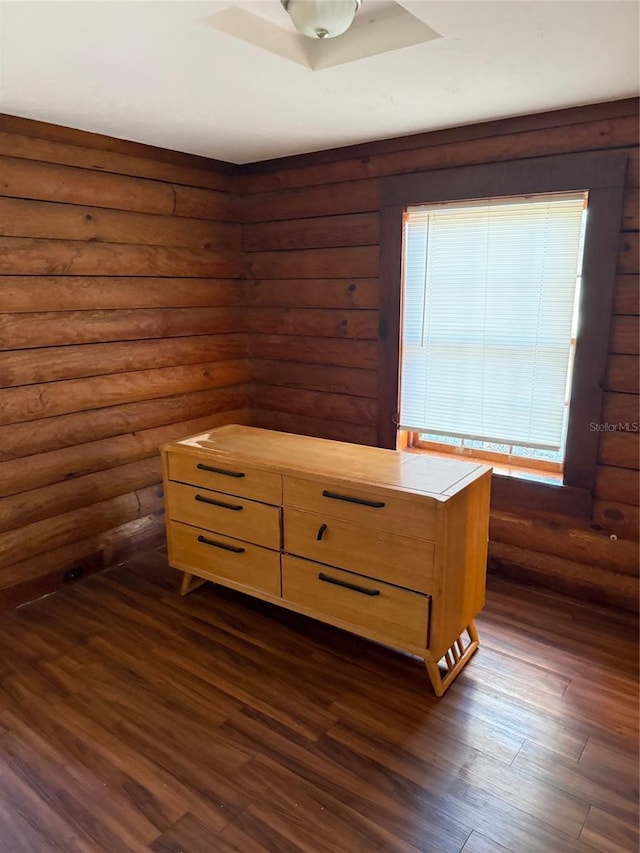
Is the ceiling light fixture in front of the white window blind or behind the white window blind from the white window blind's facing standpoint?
in front

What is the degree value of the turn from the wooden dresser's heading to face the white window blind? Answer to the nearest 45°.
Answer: approximately 180°

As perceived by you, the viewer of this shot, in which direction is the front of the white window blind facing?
facing the viewer and to the left of the viewer

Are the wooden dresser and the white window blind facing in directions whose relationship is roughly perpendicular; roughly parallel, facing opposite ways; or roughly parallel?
roughly parallel

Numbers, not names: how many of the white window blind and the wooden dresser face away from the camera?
0

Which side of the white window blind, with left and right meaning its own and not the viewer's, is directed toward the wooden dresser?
front
